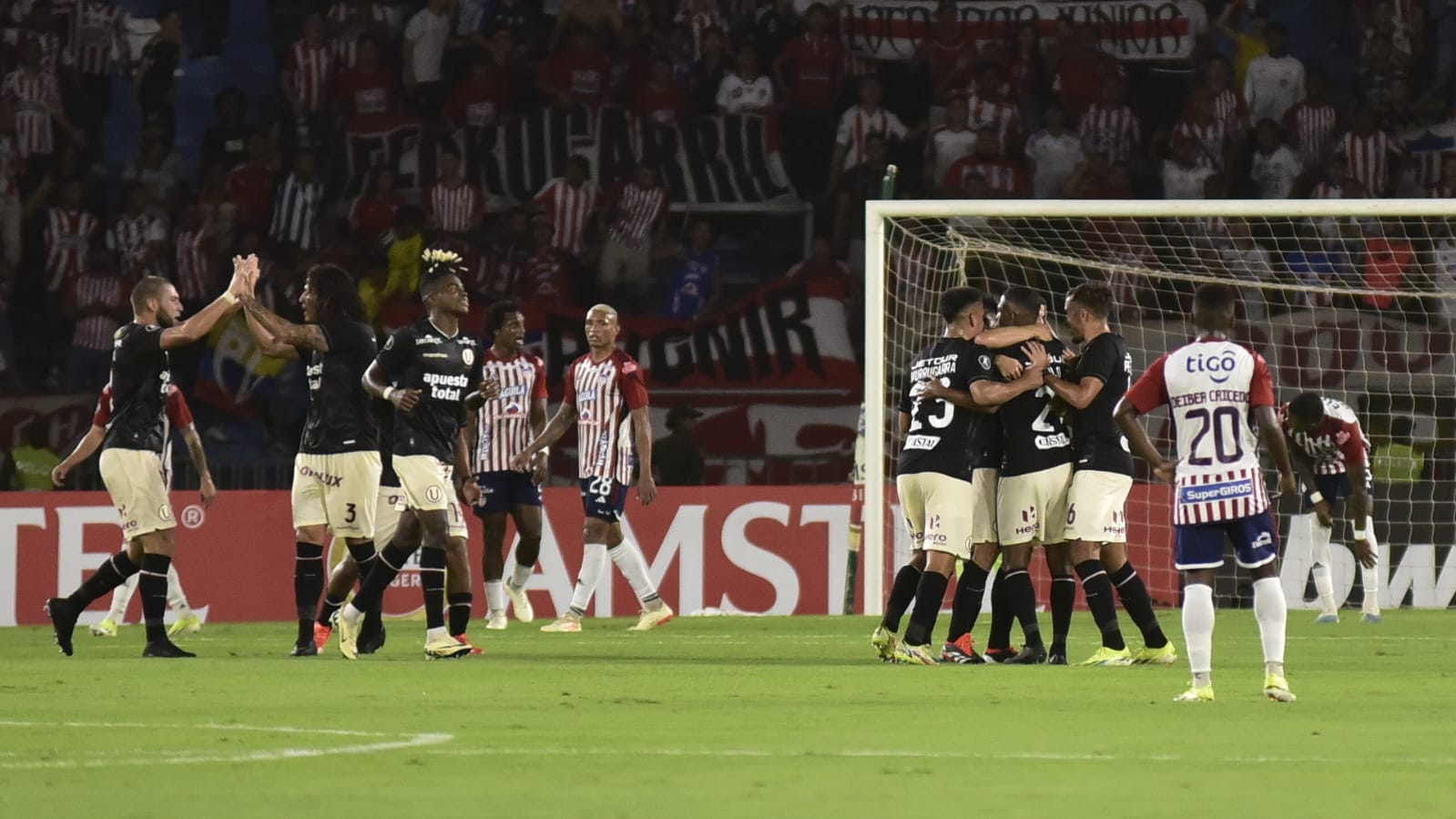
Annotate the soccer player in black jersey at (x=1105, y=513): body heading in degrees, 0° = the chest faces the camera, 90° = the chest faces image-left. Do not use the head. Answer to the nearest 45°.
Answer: approximately 90°

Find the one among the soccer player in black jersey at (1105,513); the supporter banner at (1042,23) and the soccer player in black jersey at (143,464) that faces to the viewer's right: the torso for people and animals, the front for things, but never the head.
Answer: the soccer player in black jersey at (143,464)

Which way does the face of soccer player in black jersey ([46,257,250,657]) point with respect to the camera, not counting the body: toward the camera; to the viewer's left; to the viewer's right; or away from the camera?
to the viewer's right

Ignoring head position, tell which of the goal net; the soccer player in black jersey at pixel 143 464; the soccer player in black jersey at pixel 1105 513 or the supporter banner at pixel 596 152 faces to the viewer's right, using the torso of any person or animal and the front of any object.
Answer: the soccer player in black jersey at pixel 143 464

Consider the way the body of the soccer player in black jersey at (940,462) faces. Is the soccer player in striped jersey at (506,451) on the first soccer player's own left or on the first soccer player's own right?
on the first soccer player's own left

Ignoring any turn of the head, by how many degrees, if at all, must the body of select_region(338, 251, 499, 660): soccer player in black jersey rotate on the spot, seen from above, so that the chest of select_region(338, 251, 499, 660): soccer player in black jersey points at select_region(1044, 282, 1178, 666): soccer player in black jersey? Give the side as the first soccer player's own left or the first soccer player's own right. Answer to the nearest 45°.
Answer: approximately 45° to the first soccer player's own left

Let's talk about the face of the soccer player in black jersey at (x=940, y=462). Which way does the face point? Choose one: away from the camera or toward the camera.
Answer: away from the camera

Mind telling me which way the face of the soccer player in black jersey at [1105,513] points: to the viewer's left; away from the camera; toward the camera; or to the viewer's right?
to the viewer's left

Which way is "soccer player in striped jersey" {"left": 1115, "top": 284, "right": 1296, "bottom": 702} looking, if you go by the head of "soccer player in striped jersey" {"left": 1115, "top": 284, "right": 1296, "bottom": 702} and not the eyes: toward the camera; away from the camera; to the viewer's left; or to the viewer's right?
away from the camera

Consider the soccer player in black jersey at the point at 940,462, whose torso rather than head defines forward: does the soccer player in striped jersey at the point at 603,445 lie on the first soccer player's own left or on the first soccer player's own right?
on the first soccer player's own left

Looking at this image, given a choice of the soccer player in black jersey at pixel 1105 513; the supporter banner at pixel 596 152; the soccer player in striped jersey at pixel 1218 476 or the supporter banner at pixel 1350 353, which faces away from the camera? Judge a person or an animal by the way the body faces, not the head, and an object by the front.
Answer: the soccer player in striped jersey

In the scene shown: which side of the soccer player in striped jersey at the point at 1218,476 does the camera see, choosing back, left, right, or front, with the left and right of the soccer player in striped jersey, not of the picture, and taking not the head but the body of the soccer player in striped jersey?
back

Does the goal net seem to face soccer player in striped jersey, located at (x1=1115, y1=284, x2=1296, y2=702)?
yes
